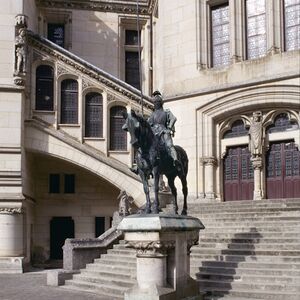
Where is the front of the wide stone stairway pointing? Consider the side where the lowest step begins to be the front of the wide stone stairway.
toward the camera

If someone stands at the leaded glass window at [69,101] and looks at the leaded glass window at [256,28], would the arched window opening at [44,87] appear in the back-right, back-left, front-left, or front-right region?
back-right

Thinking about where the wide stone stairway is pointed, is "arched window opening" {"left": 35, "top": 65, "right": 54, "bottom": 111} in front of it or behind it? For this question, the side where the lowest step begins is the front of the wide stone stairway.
behind

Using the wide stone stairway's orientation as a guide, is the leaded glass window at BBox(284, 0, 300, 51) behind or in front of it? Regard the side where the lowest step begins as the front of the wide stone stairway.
behind

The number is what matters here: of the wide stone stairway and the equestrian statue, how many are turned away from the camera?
0

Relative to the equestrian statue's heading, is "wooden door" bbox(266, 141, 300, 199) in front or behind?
behind

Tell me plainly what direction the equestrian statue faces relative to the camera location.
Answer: facing the viewer and to the left of the viewer

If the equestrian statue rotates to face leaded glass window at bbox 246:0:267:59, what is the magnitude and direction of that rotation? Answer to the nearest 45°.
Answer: approximately 135° to its right
